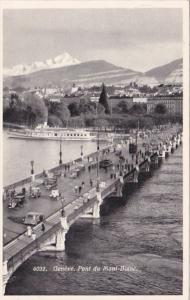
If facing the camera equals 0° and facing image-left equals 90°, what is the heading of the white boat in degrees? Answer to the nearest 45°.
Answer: approximately 90°

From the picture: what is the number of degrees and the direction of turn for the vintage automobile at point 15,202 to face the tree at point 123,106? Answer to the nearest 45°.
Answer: approximately 135° to its left

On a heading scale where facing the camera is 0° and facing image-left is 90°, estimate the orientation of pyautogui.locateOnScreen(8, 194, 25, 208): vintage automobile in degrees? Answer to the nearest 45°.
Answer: approximately 45°

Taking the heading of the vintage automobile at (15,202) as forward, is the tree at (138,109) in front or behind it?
behind
